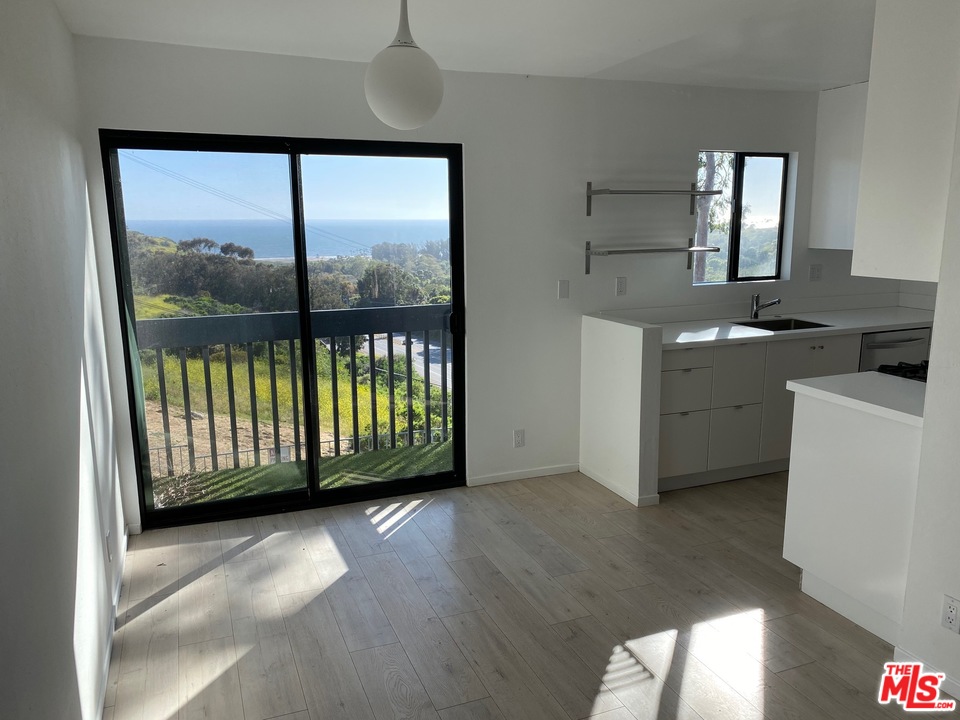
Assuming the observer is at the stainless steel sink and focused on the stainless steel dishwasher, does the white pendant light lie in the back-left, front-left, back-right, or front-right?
back-right

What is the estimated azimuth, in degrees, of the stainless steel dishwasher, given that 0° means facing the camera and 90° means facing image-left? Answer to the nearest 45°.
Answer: approximately 315°

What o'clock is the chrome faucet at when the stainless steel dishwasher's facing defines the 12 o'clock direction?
The chrome faucet is roughly at 4 o'clock from the stainless steel dishwasher.

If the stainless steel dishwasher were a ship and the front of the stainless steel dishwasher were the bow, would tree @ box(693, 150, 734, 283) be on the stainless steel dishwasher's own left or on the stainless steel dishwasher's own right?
on the stainless steel dishwasher's own right

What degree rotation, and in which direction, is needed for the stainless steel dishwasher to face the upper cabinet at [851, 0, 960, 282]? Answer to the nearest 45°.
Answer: approximately 45° to its right

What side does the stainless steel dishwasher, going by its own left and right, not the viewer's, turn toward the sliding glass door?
right

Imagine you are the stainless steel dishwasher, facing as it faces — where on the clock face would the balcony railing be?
The balcony railing is roughly at 3 o'clock from the stainless steel dishwasher.

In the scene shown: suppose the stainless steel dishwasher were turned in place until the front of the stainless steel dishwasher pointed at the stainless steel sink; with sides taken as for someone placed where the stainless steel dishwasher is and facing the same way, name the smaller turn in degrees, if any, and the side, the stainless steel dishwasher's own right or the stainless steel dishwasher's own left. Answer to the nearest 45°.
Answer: approximately 135° to the stainless steel dishwasher's own right

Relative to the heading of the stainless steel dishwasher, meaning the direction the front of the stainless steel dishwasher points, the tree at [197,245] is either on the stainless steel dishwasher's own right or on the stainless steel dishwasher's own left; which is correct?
on the stainless steel dishwasher's own right

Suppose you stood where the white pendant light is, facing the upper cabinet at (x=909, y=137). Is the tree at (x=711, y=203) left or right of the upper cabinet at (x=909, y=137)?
left
